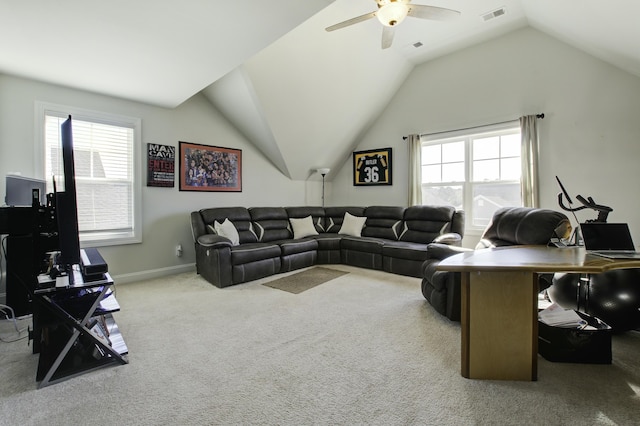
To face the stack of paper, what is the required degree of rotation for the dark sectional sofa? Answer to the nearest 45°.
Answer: approximately 45° to its left

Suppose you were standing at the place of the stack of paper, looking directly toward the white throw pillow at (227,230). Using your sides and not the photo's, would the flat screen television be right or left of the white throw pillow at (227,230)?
left

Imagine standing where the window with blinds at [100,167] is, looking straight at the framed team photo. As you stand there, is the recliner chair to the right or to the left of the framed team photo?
right

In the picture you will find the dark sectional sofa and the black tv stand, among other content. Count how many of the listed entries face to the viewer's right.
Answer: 1

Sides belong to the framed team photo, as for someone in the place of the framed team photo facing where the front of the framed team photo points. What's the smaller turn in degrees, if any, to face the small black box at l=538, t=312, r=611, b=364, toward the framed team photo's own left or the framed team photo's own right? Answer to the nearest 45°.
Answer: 0° — it already faces it

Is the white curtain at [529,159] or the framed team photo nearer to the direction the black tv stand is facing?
the white curtain

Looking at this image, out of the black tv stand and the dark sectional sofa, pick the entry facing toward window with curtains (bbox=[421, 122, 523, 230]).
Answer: the black tv stand

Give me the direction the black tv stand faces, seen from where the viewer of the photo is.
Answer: facing to the right of the viewer

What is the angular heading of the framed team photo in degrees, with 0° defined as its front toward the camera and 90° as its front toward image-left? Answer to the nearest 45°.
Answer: approximately 315°

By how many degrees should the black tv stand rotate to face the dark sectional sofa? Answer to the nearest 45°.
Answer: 0° — it already faces it

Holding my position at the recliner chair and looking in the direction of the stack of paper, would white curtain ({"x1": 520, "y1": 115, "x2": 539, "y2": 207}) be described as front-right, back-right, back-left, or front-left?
back-left

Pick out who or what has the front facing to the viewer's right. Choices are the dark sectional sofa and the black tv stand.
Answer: the black tv stand
